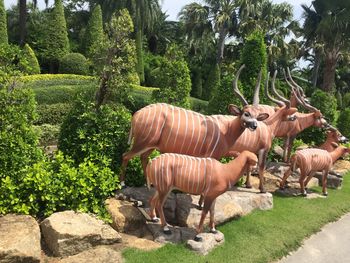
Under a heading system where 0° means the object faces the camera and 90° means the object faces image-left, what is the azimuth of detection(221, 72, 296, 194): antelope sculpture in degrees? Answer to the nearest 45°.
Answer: approximately 270°

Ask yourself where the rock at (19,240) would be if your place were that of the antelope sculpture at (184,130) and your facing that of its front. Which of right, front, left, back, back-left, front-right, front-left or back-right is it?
back-right

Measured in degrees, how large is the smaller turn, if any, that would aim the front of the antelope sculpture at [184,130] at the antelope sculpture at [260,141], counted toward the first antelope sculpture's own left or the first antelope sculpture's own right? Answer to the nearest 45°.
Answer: approximately 45° to the first antelope sculpture's own left

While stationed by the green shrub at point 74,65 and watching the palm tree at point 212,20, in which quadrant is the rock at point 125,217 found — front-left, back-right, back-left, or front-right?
back-right

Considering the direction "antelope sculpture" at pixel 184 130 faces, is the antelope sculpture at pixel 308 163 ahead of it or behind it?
ahead

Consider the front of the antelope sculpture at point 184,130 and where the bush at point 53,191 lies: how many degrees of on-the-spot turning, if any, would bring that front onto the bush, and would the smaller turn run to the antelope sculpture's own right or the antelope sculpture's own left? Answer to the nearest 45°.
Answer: approximately 135° to the antelope sculpture's own right

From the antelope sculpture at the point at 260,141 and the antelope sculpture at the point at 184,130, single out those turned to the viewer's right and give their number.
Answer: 2

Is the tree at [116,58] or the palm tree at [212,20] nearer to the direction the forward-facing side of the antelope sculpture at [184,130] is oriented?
the palm tree

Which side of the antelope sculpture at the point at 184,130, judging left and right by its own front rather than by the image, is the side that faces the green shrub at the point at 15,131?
back

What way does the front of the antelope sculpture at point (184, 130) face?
to the viewer's right

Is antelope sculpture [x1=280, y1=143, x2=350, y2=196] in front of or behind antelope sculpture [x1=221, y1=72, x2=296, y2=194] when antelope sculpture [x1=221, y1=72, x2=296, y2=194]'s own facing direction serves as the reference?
in front
